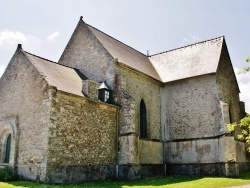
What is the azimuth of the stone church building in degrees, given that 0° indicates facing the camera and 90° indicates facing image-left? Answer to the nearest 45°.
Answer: approximately 45°
